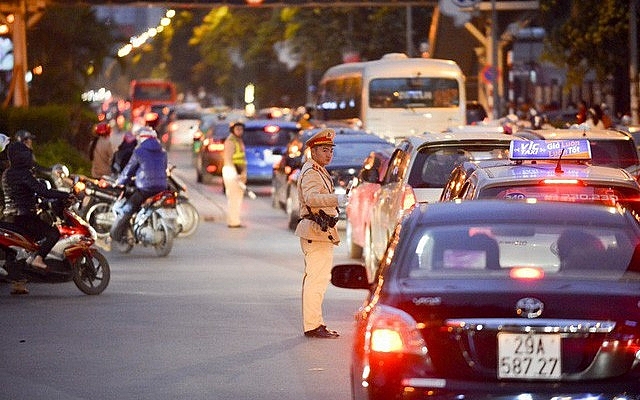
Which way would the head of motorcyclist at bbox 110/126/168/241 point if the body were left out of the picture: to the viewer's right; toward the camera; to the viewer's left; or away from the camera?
away from the camera

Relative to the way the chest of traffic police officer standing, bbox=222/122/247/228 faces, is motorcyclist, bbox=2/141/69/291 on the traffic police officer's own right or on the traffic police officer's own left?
on the traffic police officer's own right

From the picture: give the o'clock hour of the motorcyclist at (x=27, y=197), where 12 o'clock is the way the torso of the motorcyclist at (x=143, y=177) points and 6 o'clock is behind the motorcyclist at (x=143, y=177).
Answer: the motorcyclist at (x=27, y=197) is roughly at 8 o'clock from the motorcyclist at (x=143, y=177).

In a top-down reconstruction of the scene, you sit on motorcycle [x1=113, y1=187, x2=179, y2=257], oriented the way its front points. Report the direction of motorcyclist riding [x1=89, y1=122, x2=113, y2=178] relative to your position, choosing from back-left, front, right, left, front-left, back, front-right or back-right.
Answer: front-right

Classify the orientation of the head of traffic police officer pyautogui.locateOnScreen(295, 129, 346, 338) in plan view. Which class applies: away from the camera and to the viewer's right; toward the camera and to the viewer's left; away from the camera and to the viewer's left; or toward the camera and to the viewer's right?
toward the camera and to the viewer's right

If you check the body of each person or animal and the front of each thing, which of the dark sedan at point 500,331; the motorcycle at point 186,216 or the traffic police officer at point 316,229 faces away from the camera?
the dark sedan

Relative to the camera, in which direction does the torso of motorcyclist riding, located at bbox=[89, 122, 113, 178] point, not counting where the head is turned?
away from the camera

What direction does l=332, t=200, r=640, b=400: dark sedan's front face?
away from the camera
